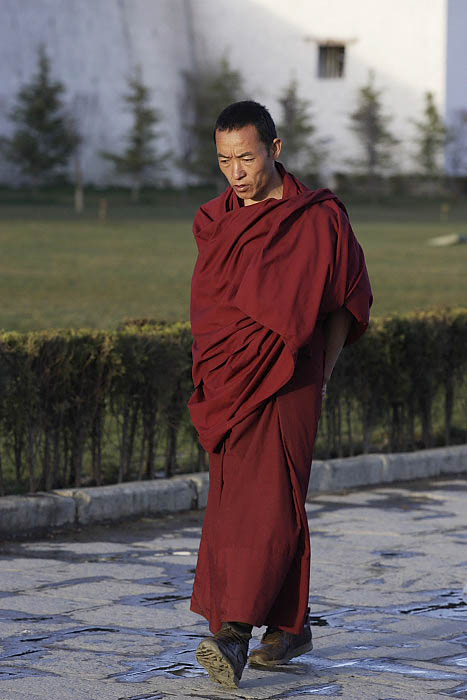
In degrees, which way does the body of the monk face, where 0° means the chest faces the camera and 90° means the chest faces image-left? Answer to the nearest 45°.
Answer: approximately 45°

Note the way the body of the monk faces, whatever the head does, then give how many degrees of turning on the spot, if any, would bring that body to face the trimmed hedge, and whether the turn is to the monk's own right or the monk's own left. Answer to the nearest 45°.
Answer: approximately 135° to the monk's own right

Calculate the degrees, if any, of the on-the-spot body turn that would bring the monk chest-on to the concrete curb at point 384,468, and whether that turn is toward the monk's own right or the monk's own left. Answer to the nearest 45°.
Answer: approximately 135° to the monk's own right

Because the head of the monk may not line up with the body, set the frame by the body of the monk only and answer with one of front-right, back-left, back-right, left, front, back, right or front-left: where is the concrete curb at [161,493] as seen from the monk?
back-right
